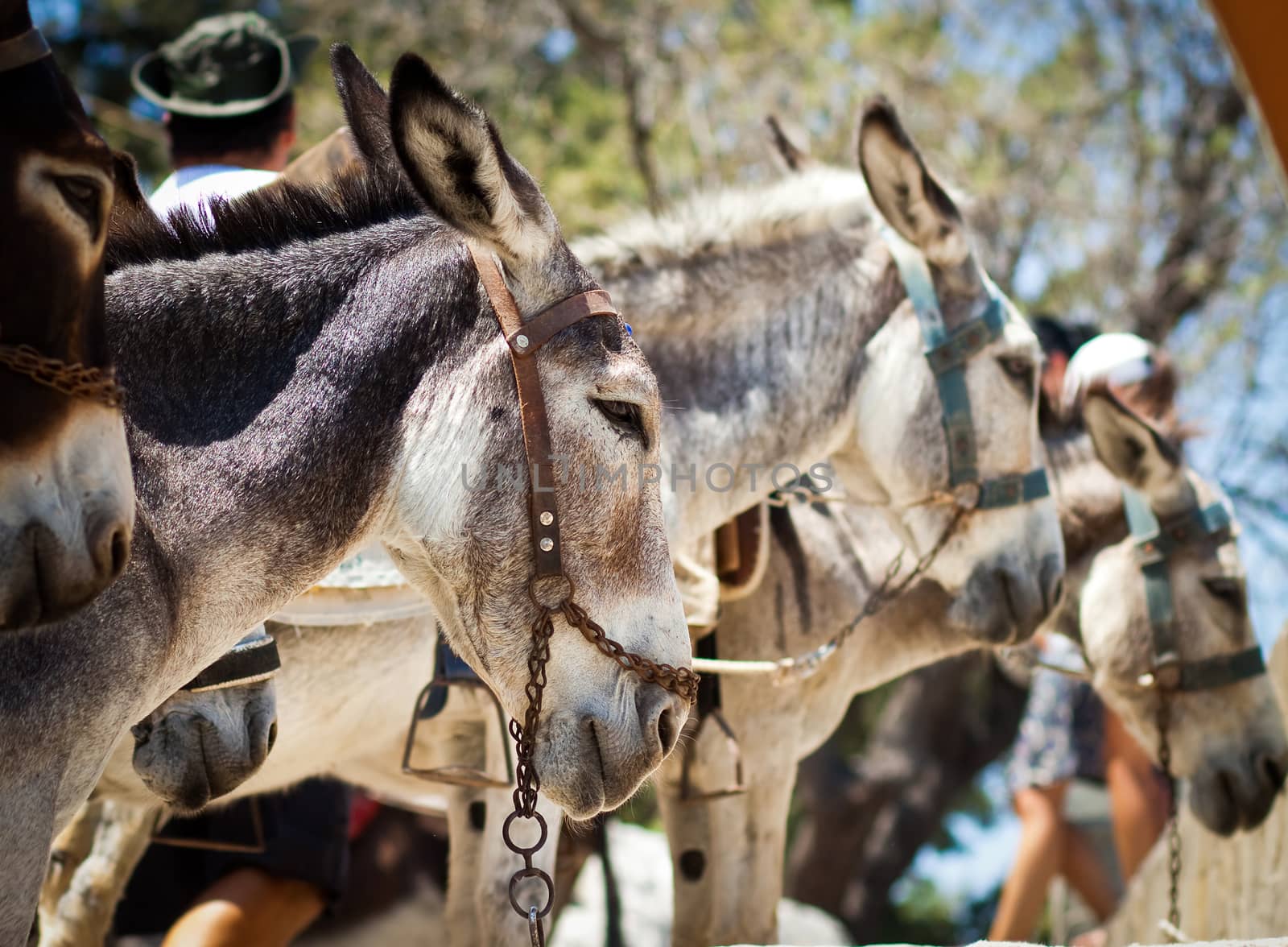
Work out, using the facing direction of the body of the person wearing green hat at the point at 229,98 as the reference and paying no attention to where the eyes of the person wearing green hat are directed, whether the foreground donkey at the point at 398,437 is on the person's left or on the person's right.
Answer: on the person's right

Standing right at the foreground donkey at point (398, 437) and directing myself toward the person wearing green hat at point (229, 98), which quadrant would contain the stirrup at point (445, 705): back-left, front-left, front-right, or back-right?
front-right

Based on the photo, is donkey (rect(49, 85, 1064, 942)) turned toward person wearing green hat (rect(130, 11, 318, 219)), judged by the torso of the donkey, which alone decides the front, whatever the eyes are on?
no

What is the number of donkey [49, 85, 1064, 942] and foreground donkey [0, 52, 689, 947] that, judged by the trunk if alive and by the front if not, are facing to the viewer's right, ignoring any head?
2

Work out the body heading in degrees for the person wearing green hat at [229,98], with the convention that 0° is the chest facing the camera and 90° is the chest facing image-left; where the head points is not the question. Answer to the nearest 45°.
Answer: approximately 225°

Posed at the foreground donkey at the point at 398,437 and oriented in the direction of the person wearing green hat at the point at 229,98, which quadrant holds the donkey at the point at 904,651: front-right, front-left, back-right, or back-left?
front-right

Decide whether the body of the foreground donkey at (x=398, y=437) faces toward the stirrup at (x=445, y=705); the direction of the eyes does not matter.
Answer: no

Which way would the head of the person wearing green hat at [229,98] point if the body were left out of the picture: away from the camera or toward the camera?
away from the camera

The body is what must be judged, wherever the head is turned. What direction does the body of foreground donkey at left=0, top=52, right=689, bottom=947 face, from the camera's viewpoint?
to the viewer's right

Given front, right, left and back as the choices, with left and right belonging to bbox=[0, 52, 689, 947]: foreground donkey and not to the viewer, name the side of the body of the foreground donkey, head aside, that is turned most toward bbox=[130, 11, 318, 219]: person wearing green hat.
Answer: left

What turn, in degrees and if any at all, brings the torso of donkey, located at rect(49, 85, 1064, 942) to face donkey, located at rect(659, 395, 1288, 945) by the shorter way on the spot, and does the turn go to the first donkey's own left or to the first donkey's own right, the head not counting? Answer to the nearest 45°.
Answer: approximately 45° to the first donkey's own left

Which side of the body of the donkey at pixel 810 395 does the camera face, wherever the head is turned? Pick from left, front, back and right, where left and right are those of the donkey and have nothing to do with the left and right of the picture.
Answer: right

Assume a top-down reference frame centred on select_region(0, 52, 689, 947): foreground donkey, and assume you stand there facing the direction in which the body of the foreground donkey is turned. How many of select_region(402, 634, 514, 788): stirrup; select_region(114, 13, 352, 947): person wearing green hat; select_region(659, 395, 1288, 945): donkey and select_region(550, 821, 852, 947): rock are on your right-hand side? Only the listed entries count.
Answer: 0

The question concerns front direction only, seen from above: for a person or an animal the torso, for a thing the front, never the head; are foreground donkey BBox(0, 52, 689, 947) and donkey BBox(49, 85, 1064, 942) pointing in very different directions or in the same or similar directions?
same or similar directions
